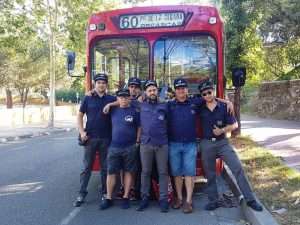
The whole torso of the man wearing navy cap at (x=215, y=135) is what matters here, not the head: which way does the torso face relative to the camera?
toward the camera

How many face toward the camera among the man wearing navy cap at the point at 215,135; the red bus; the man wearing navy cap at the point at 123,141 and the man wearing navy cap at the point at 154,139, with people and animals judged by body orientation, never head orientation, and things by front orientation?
4

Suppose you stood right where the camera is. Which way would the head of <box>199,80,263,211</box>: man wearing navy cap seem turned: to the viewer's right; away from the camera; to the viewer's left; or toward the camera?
toward the camera

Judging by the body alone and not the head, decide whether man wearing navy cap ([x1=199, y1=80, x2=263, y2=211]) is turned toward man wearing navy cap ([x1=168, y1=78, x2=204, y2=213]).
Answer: no

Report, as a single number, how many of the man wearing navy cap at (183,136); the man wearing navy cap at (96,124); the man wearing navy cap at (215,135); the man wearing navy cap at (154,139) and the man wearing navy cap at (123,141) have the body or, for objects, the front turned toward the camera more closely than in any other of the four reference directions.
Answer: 5

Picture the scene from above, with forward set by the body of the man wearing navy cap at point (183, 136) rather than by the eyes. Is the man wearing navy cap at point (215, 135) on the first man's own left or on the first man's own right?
on the first man's own left

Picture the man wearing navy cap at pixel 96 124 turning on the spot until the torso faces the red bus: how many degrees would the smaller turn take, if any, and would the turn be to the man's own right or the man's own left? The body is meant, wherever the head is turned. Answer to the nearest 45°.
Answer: approximately 135° to the man's own left

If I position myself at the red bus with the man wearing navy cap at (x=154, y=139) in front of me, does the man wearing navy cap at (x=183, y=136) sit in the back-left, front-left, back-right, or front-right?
front-left

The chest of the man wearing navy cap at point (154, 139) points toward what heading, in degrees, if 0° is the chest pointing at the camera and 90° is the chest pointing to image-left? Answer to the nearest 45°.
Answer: approximately 0°

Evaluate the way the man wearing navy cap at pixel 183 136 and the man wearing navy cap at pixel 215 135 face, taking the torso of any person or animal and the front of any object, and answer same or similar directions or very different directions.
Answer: same or similar directions

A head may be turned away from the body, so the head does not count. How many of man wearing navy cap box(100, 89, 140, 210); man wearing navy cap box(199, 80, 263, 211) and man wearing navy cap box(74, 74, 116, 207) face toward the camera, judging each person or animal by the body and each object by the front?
3

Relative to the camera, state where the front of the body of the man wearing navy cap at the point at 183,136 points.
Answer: toward the camera
